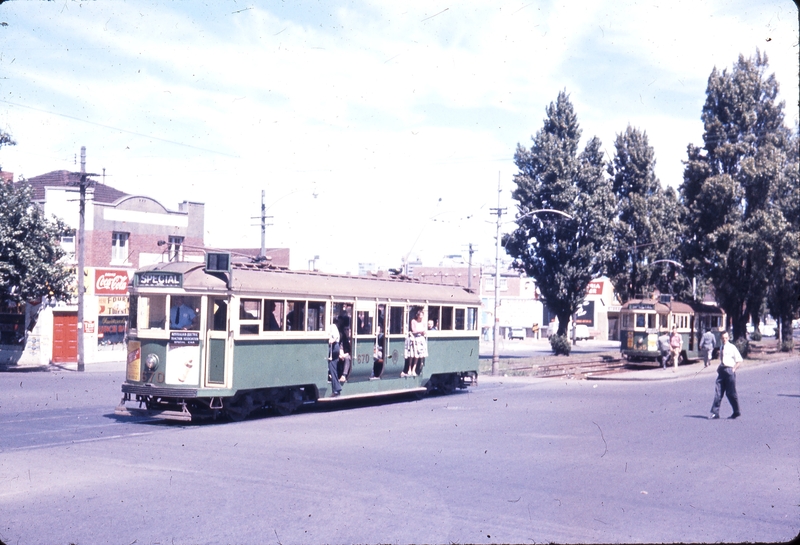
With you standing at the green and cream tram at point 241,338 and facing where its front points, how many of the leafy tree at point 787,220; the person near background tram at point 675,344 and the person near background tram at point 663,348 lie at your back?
3

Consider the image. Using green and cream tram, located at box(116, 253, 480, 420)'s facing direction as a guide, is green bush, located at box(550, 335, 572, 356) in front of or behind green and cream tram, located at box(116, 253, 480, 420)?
behind

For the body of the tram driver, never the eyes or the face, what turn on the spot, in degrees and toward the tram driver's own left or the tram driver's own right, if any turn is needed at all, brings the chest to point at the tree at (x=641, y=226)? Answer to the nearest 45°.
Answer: approximately 180°

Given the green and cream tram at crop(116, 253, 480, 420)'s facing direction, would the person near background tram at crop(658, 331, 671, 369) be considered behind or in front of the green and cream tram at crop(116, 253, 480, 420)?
behind

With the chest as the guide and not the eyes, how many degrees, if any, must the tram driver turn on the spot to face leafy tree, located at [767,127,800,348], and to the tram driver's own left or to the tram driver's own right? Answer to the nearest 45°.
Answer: approximately 180°

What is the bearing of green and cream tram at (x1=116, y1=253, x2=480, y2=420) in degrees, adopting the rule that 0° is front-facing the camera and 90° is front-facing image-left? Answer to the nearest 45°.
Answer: approximately 45°

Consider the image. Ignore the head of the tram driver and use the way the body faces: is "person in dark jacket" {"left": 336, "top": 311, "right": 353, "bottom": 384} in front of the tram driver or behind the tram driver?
behind

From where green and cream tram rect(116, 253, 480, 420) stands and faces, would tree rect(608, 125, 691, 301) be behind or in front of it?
behind

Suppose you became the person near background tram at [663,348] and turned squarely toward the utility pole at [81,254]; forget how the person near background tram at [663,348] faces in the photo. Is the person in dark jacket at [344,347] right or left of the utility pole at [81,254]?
left

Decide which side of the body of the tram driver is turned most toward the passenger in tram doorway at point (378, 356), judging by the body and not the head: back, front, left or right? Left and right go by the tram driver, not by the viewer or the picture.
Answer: back

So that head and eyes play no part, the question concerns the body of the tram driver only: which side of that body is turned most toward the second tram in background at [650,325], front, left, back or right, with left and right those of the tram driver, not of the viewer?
back
